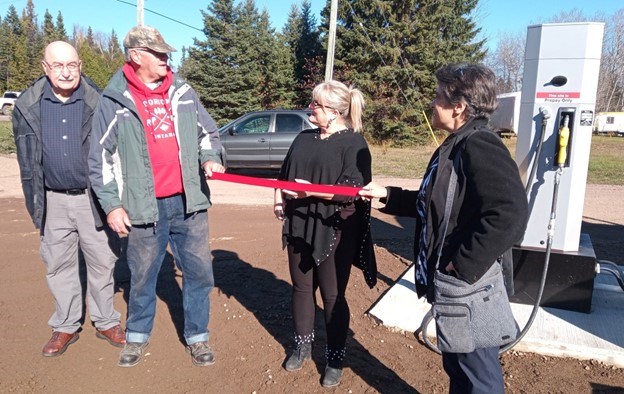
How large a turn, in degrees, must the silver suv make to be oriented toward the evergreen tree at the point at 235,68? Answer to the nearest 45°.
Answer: approximately 90° to its right

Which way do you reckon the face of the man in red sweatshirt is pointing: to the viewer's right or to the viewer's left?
to the viewer's right

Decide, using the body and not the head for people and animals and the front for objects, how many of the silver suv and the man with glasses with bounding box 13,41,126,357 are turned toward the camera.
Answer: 1

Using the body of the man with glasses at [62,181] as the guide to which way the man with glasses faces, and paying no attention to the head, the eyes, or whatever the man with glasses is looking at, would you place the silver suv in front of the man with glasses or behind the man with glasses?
behind

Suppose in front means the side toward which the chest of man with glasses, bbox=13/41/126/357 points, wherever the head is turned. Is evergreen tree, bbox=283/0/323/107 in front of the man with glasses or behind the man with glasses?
behind

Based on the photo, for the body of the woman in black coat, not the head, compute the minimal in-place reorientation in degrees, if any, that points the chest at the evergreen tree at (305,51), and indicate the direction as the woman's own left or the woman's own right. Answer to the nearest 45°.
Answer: approximately 90° to the woman's own right

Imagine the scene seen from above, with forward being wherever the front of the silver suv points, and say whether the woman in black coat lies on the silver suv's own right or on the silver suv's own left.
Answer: on the silver suv's own left

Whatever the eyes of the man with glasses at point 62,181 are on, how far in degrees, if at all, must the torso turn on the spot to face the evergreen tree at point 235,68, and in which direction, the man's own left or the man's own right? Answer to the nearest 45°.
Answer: approximately 180°

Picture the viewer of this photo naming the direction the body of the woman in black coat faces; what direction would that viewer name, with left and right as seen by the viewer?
facing to the left of the viewer

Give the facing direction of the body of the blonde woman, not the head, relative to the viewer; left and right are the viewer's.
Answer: facing the viewer and to the left of the viewer

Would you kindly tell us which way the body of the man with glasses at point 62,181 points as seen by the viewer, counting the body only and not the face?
toward the camera

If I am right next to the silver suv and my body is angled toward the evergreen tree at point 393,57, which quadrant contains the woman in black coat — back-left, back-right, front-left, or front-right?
back-right

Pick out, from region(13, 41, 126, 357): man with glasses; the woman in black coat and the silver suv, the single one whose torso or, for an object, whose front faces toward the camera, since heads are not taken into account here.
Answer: the man with glasses

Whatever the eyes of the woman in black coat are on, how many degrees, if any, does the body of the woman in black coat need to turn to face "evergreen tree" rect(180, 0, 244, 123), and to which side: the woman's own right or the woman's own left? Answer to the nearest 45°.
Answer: approximately 45° to the woman's own right

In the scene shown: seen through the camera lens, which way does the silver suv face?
facing to the left of the viewer
